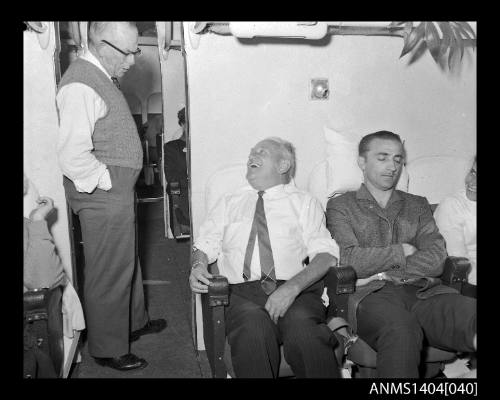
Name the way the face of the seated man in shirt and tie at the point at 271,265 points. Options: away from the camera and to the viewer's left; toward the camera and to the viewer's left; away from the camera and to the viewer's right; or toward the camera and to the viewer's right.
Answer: toward the camera and to the viewer's left

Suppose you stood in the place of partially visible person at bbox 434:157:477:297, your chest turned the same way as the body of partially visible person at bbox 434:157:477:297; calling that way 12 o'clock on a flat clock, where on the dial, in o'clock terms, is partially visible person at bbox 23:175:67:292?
partially visible person at bbox 23:175:67:292 is roughly at 2 o'clock from partially visible person at bbox 434:157:477:297.

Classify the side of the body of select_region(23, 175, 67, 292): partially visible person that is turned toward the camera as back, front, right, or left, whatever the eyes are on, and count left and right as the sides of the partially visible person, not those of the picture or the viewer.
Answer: front

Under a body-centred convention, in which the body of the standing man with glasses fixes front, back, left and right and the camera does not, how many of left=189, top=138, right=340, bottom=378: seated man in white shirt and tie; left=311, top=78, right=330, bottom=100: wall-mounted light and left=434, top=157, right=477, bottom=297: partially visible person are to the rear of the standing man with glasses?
0

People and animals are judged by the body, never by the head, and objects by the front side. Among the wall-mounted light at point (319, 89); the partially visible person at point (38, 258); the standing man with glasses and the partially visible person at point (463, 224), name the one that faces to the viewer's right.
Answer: the standing man with glasses

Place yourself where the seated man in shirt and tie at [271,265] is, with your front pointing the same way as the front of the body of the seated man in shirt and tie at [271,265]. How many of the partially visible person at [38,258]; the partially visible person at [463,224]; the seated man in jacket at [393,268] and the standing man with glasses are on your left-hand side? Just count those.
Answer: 2

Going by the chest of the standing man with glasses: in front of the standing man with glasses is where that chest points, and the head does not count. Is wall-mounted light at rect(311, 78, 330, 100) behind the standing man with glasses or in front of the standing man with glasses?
in front

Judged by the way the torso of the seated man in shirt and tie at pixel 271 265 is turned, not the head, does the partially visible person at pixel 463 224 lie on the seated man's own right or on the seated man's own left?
on the seated man's own left

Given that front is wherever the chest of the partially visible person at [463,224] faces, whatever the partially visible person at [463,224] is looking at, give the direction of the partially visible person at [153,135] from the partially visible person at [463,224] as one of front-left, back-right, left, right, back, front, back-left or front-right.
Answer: back-right

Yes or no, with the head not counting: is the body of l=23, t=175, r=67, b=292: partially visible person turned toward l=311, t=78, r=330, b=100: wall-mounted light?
no

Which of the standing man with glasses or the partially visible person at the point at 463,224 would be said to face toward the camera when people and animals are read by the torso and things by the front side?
the partially visible person

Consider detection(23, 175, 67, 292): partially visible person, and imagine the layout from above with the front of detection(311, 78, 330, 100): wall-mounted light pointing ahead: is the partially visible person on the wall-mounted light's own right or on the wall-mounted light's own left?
on the wall-mounted light's own right

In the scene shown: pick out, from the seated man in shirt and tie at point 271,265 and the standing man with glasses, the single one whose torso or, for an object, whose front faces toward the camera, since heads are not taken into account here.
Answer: the seated man in shirt and tie

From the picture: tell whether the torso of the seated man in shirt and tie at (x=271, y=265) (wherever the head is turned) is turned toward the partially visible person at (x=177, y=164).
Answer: no

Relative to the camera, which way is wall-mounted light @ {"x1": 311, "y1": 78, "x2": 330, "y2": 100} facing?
toward the camera

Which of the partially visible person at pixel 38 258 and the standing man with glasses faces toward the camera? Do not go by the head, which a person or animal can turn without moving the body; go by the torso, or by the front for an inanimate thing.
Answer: the partially visible person

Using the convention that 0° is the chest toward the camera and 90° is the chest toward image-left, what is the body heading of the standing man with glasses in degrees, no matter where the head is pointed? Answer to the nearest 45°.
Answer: approximately 270°

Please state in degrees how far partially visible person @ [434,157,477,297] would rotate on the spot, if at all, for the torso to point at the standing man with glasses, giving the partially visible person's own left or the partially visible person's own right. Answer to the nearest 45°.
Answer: approximately 90° to the partially visible person's own right
